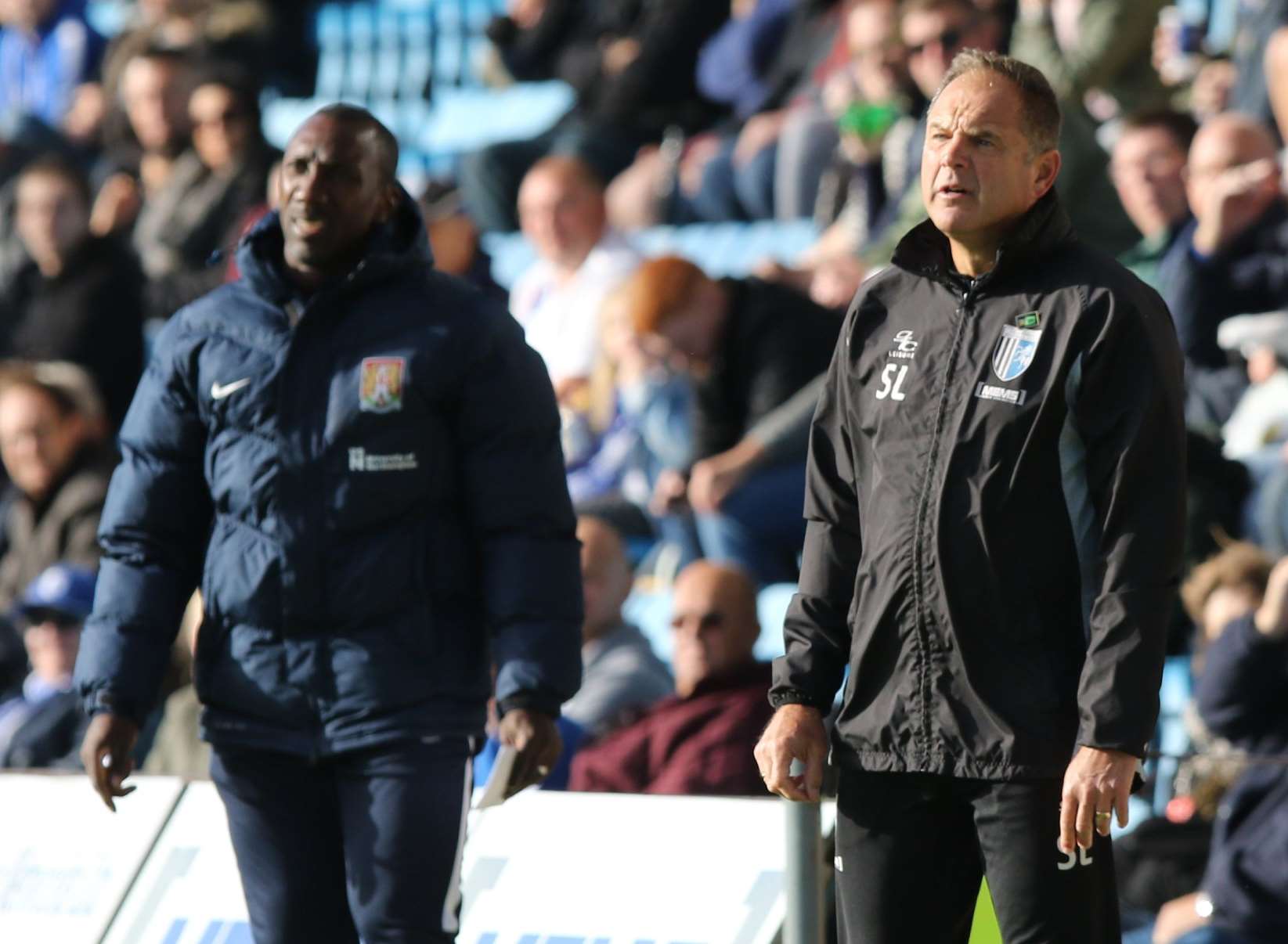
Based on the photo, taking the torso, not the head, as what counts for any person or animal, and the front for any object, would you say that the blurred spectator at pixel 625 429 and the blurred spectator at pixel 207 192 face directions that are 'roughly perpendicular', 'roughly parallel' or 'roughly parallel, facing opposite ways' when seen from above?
roughly parallel

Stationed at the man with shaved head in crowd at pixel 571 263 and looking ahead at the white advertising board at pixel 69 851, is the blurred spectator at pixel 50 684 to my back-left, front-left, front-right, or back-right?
front-right

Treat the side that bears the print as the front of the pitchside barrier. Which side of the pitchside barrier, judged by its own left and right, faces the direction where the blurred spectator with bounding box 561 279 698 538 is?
back

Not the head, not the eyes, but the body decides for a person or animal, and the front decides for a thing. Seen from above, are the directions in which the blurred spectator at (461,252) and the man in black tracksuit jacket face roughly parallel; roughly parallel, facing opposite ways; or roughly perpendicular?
roughly parallel

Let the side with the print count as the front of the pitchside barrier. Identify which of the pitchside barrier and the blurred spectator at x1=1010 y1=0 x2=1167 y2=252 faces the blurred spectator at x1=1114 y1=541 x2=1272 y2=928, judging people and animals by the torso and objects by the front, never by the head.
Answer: the blurred spectator at x1=1010 y1=0 x2=1167 y2=252

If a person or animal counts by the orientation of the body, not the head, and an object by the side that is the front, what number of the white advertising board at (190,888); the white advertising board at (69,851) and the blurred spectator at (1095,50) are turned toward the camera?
3

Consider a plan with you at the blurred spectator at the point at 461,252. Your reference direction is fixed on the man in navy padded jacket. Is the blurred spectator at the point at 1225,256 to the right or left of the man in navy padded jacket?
left

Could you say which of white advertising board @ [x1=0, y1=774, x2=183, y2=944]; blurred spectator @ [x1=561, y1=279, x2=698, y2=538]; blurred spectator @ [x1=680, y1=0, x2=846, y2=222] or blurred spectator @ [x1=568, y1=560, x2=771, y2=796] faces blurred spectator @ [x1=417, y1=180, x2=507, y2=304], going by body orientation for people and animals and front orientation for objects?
blurred spectator @ [x1=680, y1=0, x2=846, y2=222]

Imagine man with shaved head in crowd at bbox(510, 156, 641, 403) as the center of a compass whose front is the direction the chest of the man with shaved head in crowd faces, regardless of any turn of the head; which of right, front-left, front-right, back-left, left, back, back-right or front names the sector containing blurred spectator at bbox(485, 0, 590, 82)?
back-right

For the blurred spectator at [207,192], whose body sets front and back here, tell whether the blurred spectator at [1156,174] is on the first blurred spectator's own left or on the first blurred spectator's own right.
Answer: on the first blurred spectator's own left

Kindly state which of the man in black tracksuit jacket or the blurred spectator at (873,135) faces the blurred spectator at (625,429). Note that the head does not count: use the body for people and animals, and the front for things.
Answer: the blurred spectator at (873,135)

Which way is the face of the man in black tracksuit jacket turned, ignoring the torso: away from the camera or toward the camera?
toward the camera

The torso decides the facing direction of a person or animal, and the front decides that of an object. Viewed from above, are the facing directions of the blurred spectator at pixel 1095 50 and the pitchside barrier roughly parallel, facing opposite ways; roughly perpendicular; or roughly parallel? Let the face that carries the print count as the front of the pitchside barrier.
roughly parallel

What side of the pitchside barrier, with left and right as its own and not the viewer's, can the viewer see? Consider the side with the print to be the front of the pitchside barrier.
front

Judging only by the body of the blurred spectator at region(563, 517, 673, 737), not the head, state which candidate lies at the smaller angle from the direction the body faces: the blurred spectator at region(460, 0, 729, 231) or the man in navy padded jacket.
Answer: the man in navy padded jacket
